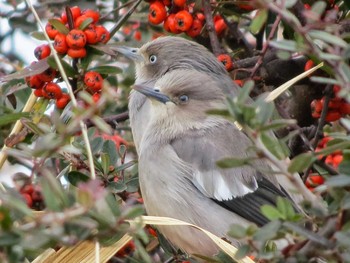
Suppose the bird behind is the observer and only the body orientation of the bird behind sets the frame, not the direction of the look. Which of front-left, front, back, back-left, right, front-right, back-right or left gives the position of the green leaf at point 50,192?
left

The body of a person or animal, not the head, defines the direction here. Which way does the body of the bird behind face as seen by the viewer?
to the viewer's left

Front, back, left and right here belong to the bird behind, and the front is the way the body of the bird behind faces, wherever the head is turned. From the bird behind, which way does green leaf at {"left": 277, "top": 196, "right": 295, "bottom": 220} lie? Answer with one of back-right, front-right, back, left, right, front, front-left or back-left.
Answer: left

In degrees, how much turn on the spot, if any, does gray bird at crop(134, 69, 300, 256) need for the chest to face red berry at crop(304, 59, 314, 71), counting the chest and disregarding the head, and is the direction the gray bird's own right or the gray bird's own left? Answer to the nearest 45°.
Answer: approximately 180°

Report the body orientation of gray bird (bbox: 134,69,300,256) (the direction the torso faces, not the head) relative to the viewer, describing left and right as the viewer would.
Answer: facing the viewer and to the left of the viewer

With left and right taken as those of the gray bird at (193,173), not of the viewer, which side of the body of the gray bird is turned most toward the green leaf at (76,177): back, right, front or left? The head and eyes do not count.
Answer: front
